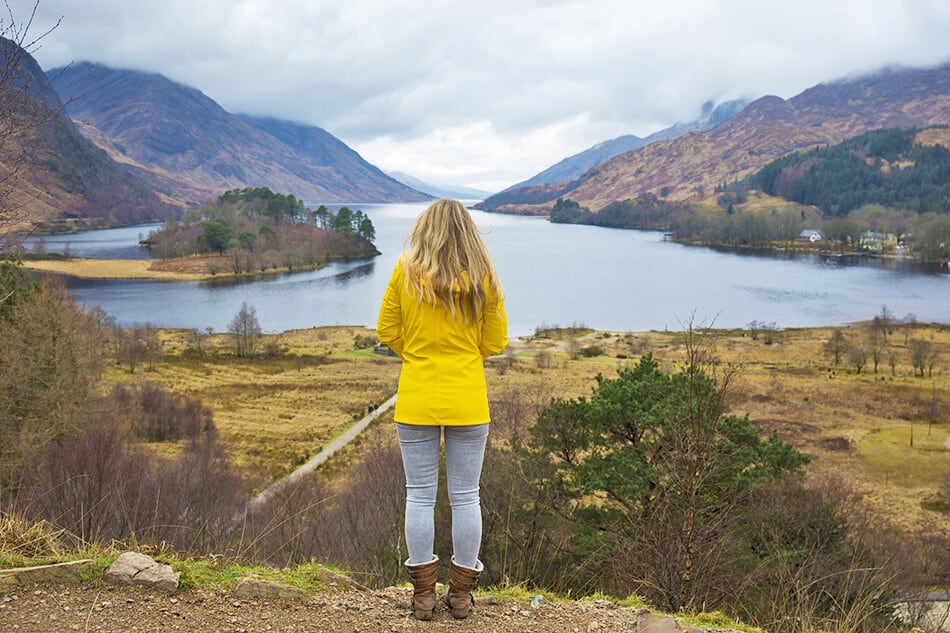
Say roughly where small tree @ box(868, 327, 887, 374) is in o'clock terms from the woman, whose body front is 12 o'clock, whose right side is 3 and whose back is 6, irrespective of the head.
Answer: The small tree is roughly at 1 o'clock from the woman.

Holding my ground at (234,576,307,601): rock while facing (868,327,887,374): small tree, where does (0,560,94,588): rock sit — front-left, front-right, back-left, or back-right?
back-left

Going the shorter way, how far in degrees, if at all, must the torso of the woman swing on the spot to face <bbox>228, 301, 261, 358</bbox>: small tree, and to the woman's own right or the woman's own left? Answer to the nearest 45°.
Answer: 0° — they already face it

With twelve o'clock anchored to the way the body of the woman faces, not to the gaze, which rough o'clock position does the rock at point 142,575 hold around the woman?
The rock is roughly at 9 o'clock from the woman.

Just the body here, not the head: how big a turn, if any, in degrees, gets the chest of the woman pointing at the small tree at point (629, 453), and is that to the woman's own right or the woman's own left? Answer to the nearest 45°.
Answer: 0° — they already face it

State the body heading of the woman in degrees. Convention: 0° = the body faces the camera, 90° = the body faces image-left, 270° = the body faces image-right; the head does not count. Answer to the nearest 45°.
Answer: approximately 180°

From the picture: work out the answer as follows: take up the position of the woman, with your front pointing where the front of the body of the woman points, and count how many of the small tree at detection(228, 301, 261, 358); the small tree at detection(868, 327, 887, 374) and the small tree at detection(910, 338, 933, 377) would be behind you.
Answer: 0

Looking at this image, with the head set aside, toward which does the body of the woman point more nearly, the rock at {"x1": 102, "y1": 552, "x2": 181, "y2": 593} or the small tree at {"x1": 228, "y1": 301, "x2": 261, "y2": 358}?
the small tree

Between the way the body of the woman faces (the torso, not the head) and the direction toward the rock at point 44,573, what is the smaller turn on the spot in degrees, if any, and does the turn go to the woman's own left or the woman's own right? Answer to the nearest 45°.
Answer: approximately 90° to the woman's own left

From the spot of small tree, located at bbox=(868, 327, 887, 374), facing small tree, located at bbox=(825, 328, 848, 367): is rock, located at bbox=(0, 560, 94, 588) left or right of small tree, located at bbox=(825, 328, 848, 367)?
left

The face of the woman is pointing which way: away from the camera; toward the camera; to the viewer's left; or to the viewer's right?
away from the camera
